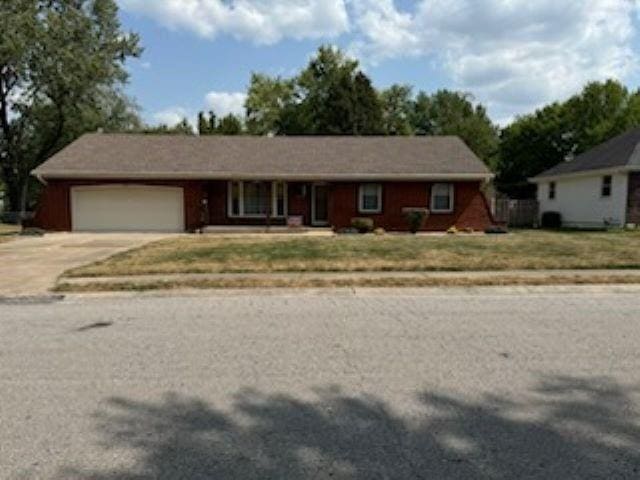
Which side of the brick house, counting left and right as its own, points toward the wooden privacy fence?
left

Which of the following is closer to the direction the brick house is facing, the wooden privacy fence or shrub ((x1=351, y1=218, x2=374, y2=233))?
the shrub

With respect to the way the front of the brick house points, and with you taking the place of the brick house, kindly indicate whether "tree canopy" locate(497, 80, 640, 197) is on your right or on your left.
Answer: on your left

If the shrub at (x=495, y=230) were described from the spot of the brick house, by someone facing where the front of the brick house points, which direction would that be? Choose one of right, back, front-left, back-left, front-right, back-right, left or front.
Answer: left

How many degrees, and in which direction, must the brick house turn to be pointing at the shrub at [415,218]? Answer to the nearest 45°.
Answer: approximately 90° to its left

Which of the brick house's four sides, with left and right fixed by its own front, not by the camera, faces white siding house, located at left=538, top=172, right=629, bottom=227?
left

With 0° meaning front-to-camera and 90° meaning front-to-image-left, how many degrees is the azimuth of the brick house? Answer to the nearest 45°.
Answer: approximately 0°
